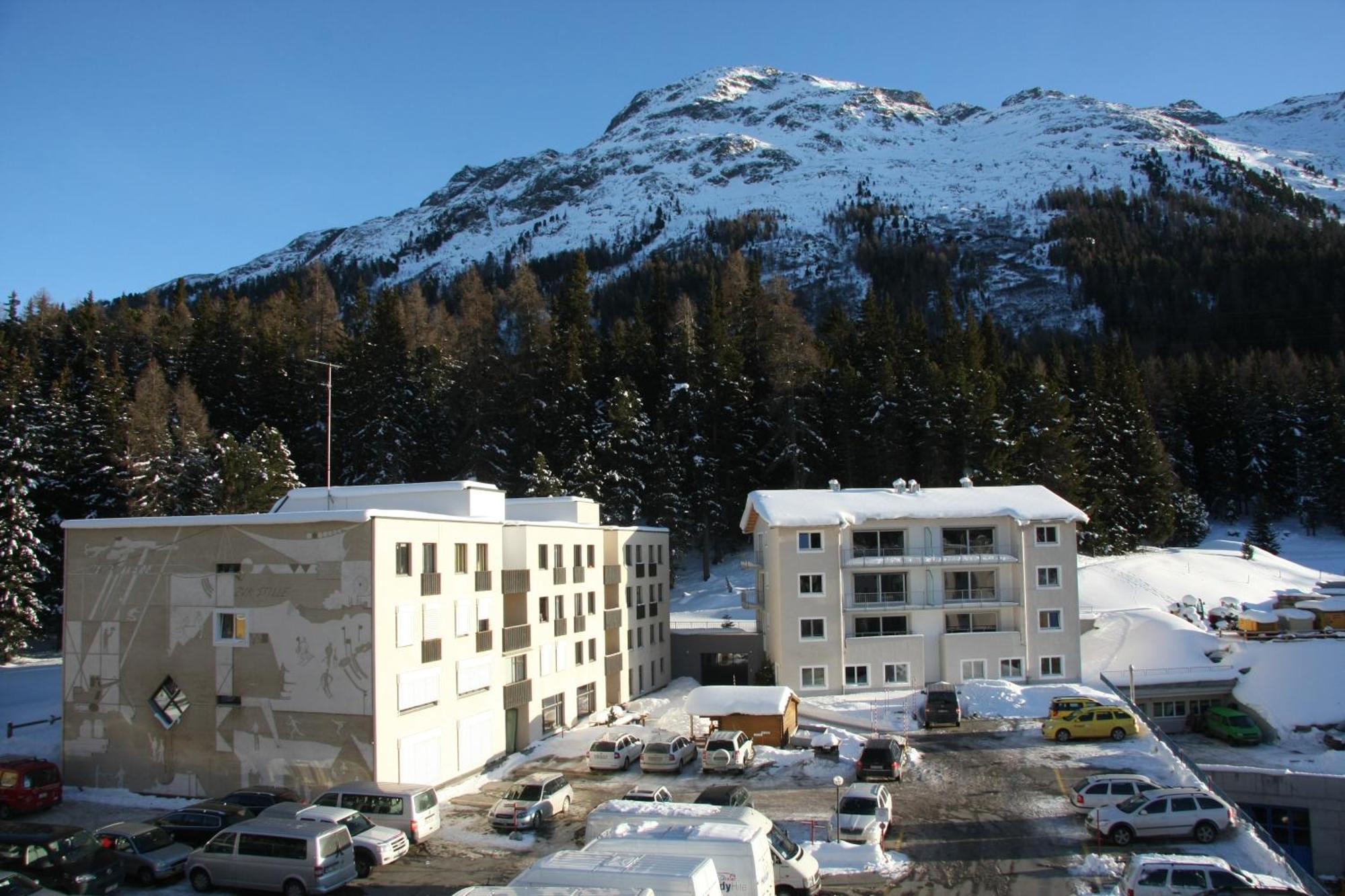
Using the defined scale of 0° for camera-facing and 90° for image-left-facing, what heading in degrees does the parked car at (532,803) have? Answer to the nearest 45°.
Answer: approximately 45°

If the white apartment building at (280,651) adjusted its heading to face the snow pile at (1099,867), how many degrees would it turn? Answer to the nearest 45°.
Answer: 0° — it already faces it

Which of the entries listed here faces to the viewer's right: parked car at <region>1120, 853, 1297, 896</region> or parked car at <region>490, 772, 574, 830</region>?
parked car at <region>1120, 853, 1297, 896</region>

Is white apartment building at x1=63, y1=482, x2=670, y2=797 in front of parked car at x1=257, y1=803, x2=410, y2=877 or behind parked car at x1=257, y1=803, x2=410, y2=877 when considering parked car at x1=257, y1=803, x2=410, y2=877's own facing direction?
behind

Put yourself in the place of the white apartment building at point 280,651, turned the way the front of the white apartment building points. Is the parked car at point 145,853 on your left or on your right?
on your right

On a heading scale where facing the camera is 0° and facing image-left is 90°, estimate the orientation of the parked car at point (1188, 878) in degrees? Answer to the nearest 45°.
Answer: approximately 270°

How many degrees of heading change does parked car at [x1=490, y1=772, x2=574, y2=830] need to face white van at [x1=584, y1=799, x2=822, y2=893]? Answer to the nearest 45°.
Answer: approximately 90° to its left

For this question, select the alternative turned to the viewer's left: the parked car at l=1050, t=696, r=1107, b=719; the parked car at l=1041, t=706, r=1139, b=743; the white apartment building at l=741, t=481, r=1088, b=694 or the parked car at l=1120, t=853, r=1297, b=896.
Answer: the parked car at l=1041, t=706, r=1139, b=743
